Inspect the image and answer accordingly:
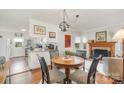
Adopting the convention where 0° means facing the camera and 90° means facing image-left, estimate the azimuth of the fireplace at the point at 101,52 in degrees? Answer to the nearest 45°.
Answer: approximately 0°

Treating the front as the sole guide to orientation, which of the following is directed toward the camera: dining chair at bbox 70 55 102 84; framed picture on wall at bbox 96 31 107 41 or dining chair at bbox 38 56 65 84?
the framed picture on wall

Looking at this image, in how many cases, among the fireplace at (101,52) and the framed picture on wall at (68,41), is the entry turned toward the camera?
2

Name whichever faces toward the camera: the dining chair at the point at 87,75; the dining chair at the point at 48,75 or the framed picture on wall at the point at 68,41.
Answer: the framed picture on wall

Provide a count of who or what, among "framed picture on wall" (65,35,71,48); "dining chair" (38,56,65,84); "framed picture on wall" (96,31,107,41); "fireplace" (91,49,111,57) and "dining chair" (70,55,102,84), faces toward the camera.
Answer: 3

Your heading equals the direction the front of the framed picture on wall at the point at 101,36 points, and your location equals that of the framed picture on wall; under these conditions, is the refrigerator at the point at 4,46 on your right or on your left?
on your right

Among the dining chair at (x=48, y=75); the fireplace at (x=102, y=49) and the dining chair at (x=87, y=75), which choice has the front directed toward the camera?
the fireplace

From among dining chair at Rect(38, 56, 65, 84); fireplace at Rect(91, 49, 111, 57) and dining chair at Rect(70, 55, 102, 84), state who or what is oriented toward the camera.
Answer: the fireplace

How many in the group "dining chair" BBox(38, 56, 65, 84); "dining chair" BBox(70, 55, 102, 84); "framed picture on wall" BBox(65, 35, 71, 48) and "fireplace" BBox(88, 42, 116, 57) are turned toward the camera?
2

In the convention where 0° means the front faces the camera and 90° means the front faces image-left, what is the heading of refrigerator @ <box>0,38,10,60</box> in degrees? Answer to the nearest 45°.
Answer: approximately 315°
